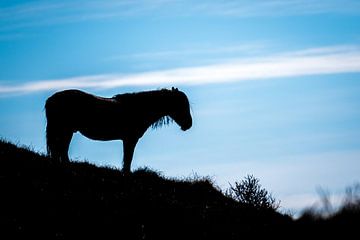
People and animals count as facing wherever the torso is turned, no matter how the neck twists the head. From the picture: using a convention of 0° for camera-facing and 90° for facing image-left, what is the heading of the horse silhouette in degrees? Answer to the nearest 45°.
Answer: approximately 270°
